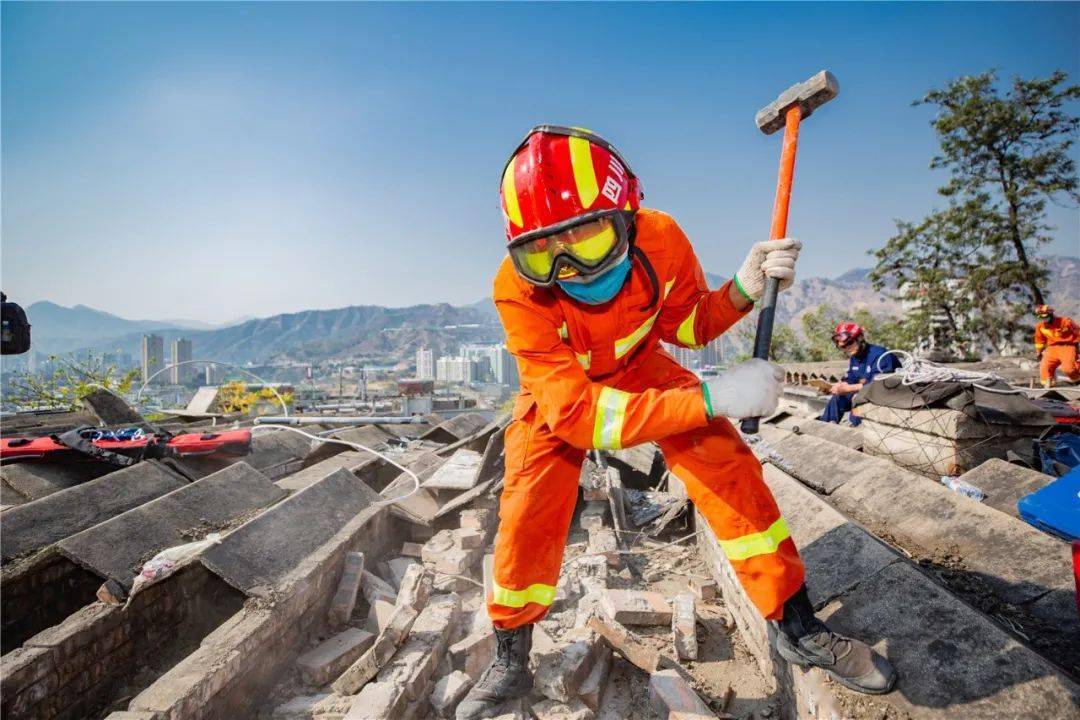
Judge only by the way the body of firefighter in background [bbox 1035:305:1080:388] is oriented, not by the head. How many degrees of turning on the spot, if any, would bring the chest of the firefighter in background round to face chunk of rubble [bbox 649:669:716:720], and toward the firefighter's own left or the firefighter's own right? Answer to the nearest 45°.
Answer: approximately 45° to the firefighter's own left

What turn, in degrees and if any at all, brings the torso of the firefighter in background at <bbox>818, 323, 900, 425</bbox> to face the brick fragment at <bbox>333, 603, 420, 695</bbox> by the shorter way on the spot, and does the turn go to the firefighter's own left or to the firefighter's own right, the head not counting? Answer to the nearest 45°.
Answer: approximately 45° to the firefighter's own left

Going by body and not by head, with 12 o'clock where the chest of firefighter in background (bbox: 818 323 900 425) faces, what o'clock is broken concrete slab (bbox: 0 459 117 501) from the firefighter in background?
The broken concrete slab is roughly at 12 o'clock from the firefighter in background.

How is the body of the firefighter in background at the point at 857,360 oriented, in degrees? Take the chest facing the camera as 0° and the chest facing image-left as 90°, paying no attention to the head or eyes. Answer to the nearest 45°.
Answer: approximately 45°

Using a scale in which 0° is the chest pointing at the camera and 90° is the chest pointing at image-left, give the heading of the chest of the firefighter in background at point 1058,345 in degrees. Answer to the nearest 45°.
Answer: approximately 45°

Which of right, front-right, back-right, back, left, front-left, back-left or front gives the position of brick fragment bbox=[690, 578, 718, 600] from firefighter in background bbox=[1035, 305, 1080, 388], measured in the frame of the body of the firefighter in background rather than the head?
front-left

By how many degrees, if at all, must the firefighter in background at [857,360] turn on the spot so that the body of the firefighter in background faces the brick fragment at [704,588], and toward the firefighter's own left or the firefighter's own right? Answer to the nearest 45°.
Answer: approximately 45° to the firefighter's own left

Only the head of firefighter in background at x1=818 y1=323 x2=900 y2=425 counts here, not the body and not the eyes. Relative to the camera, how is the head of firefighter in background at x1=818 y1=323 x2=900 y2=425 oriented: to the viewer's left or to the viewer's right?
to the viewer's left

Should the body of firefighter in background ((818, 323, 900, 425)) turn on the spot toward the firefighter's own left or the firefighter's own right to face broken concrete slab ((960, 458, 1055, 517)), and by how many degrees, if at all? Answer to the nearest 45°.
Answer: approximately 45° to the firefighter's own left

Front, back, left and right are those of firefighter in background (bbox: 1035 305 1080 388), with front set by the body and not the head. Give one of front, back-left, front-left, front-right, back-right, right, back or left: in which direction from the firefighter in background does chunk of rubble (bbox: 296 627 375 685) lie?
front-left

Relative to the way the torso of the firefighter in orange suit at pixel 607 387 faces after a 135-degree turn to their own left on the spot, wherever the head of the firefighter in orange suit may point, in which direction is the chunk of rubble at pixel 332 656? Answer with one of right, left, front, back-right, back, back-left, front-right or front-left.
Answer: back-left

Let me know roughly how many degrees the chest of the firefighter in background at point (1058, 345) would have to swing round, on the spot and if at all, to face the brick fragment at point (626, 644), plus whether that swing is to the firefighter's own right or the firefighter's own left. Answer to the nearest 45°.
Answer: approximately 45° to the firefighter's own left

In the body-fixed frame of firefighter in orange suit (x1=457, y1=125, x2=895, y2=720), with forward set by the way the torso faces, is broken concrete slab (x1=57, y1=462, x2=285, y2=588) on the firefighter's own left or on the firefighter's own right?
on the firefighter's own right
